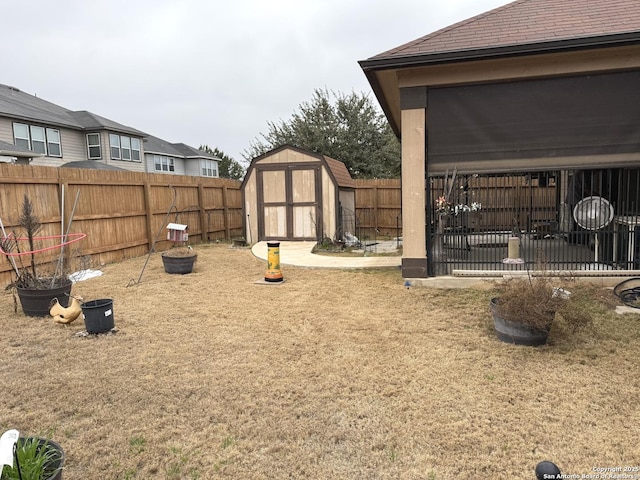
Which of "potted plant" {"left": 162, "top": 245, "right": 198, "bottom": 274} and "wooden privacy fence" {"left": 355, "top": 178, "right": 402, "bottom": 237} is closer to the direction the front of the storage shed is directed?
the potted plant

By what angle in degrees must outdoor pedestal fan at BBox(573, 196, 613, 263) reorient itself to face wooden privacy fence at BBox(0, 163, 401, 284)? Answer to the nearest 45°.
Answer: approximately 90° to its right

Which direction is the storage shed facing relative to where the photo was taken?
toward the camera

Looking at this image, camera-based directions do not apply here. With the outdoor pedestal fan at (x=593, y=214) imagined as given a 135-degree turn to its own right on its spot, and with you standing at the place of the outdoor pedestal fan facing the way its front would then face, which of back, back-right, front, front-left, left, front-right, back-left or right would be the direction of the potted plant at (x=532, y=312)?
back-left

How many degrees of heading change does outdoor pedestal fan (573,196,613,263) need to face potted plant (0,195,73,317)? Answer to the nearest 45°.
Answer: approximately 45° to its right

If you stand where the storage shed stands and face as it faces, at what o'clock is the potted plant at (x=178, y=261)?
The potted plant is roughly at 1 o'clock from the storage shed.

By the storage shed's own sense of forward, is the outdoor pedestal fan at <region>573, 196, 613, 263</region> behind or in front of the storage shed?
in front

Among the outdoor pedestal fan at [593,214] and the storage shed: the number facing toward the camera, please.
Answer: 2

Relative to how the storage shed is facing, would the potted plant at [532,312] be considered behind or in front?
in front

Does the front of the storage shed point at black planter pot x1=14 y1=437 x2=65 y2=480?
yes
